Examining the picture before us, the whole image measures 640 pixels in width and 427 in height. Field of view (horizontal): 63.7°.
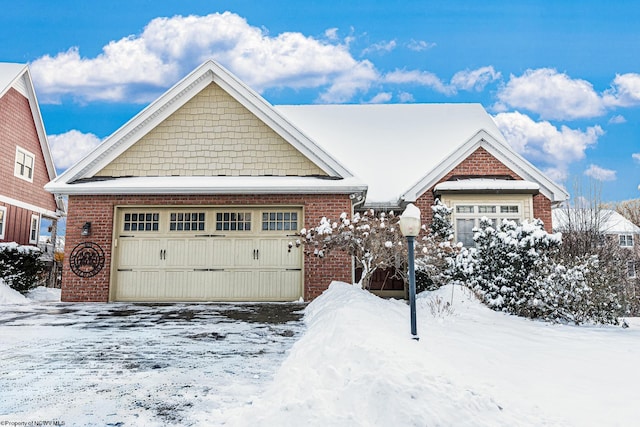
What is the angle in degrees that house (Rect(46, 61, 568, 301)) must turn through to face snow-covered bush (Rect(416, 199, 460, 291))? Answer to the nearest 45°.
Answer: approximately 90° to its left

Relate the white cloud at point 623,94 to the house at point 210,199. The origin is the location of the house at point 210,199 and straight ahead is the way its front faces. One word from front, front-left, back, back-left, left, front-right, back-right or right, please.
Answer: back-left

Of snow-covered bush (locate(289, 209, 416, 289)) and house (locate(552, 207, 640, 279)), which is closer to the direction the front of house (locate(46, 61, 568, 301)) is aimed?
the snow-covered bush

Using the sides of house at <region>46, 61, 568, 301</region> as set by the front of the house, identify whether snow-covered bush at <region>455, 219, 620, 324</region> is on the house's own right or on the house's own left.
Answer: on the house's own left

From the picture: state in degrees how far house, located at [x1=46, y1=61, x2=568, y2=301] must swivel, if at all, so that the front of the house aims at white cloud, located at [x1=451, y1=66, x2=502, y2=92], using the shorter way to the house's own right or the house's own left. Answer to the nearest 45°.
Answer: approximately 135° to the house's own left

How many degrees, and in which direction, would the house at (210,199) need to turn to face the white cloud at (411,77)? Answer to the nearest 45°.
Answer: approximately 135° to its left

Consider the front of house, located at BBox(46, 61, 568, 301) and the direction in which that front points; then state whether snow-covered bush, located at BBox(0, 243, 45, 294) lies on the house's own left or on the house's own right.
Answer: on the house's own right

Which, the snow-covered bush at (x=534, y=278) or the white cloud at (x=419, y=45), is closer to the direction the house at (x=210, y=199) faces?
the snow-covered bush

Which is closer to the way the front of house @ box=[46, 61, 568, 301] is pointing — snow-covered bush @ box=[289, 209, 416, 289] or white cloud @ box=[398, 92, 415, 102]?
the snow-covered bush

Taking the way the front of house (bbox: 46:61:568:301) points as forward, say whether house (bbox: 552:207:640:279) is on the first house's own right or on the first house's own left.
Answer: on the first house's own left

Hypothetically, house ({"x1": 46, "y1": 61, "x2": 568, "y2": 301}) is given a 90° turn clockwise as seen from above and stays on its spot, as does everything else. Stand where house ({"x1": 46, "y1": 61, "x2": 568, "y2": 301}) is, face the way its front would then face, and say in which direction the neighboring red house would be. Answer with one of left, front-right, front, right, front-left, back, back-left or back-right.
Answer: front-right

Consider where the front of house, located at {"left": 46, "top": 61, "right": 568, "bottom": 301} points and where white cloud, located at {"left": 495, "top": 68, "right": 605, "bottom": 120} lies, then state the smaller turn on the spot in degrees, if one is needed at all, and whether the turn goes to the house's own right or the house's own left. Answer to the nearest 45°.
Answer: approximately 135° to the house's own left

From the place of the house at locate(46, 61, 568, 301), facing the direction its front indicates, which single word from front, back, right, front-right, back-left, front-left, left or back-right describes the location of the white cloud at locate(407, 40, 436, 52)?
back-left

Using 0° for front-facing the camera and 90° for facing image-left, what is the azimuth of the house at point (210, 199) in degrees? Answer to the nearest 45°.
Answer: approximately 0°

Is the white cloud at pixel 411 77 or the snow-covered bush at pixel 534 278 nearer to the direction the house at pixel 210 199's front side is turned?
the snow-covered bush

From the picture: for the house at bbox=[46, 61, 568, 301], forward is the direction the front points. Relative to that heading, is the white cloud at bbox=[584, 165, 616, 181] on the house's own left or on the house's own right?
on the house's own left
